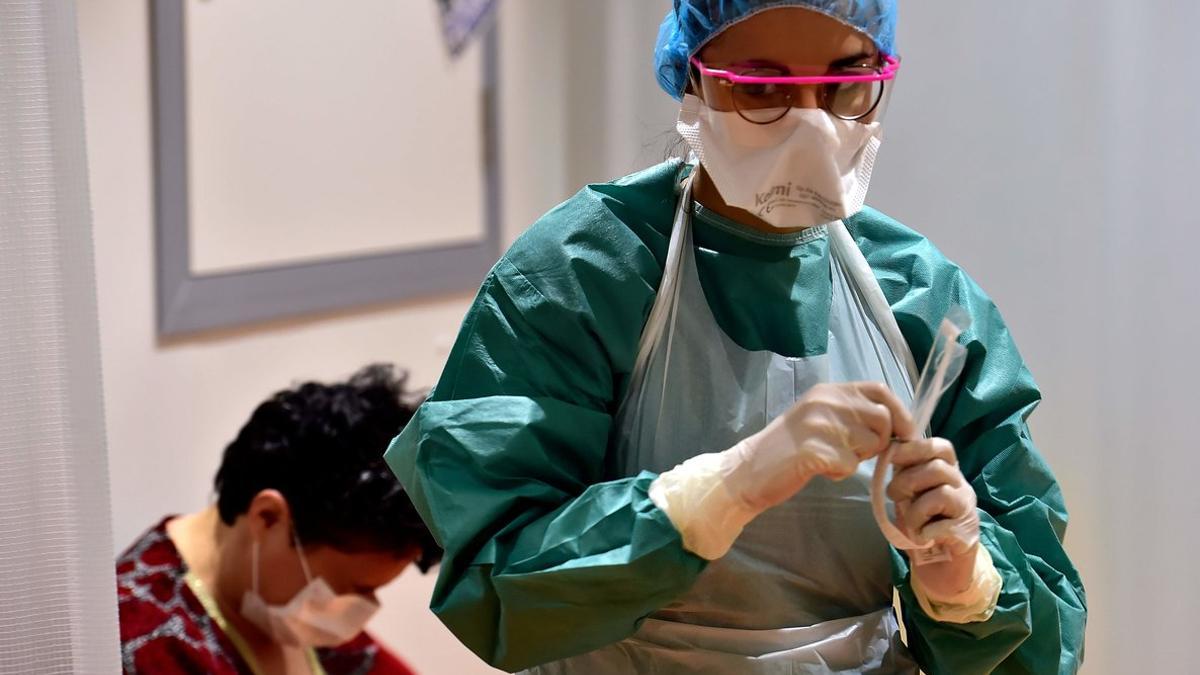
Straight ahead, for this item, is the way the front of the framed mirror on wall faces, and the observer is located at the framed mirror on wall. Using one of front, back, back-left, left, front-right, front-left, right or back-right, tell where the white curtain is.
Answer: front-right

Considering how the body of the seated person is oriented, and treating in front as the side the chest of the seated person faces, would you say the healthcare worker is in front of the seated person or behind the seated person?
in front

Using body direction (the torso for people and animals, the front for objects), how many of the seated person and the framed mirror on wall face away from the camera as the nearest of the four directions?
0
